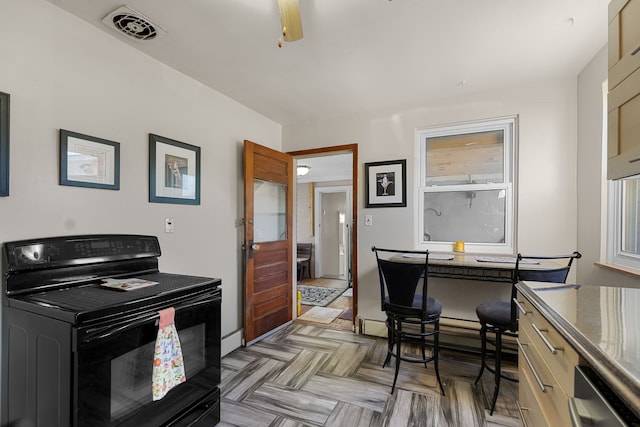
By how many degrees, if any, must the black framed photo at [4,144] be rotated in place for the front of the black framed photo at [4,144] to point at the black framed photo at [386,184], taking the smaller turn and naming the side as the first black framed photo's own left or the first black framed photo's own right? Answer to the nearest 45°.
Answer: approximately 45° to the first black framed photo's own left

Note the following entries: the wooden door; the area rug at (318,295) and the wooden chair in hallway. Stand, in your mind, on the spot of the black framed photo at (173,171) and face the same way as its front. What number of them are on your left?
3

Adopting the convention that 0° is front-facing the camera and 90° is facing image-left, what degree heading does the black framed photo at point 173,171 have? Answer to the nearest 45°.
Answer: approximately 315°

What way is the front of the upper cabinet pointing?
to the viewer's left

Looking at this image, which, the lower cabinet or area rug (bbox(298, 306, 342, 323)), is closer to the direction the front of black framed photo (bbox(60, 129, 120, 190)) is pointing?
the lower cabinet

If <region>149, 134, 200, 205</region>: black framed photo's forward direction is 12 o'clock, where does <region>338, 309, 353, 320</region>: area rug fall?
The area rug is roughly at 10 o'clock from the black framed photo.

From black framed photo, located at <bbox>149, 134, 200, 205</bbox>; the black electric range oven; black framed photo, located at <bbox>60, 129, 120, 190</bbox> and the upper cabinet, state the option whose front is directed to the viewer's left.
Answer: the upper cabinet

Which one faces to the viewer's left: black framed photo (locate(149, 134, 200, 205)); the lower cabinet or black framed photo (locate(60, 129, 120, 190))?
the lower cabinet

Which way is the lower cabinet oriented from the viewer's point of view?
to the viewer's left
